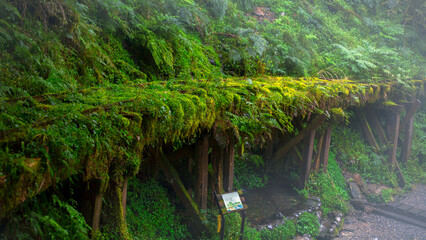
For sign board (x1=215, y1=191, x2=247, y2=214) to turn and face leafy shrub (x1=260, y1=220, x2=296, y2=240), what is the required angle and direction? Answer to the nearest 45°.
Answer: approximately 90° to its left

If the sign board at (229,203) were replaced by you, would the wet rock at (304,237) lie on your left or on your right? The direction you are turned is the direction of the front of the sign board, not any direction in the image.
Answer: on your left

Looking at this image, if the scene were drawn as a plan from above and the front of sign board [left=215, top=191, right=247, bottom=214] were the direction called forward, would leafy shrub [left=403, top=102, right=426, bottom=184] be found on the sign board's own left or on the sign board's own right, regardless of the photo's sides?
on the sign board's own left

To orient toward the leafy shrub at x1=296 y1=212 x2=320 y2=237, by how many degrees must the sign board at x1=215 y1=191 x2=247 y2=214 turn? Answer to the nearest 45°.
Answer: approximately 90° to its left

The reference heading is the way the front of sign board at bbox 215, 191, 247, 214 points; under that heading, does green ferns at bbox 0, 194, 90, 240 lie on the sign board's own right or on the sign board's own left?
on the sign board's own right

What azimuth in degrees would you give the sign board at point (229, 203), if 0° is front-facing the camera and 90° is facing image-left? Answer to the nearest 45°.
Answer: approximately 315°

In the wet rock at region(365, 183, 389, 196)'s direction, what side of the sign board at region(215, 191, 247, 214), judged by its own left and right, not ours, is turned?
left
